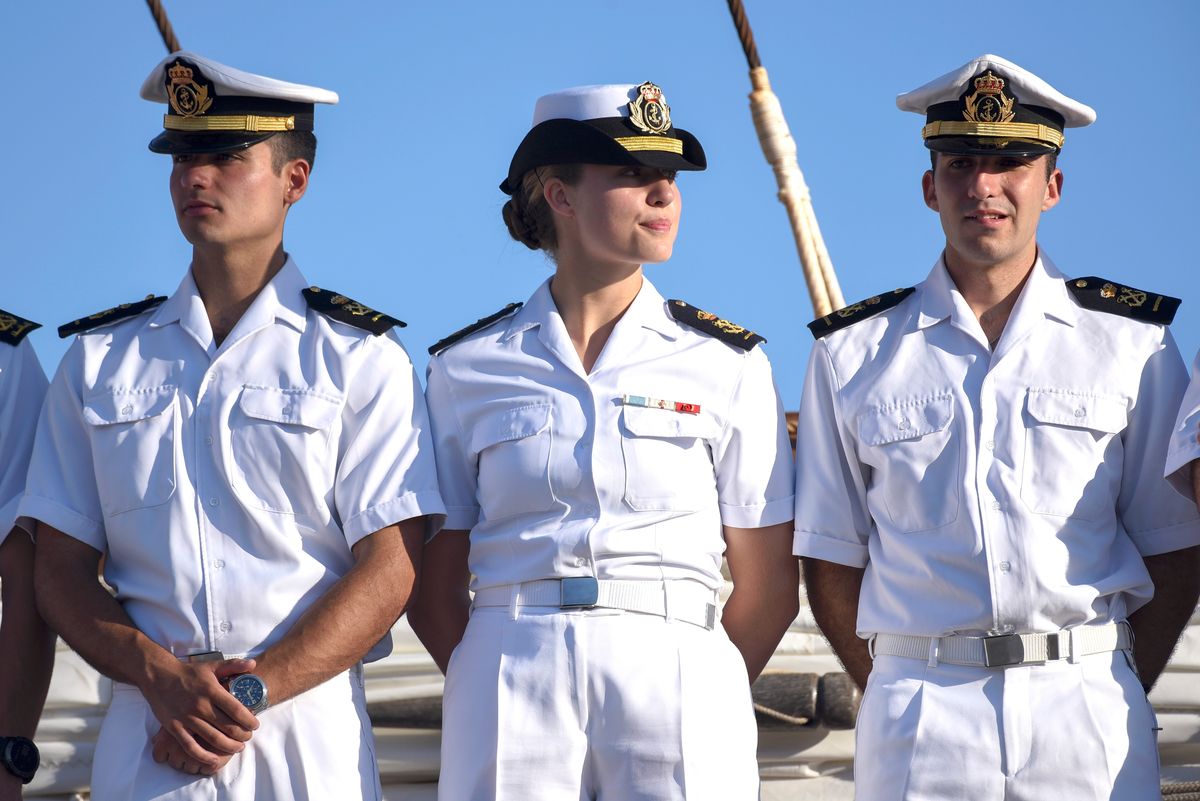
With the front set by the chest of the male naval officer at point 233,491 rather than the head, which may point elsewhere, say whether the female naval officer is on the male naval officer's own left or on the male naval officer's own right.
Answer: on the male naval officer's own left

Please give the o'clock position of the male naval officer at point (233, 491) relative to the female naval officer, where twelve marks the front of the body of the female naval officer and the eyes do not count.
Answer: The male naval officer is roughly at 3 o'clock from the female naval officer.

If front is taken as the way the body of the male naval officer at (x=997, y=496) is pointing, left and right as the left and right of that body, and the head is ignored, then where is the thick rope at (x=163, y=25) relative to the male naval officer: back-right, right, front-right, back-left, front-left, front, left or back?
back-right

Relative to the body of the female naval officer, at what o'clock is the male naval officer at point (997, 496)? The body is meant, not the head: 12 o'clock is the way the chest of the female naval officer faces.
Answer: The male naval officer is roughly at 9 o'clock from the female naval officer.

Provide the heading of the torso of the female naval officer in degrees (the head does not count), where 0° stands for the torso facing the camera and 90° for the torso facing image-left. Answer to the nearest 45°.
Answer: approximately 0°

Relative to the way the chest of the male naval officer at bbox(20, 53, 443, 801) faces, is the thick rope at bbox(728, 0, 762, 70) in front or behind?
behind

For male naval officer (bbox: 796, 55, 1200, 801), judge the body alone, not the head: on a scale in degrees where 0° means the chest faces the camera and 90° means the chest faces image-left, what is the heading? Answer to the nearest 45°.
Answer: approximately 0°

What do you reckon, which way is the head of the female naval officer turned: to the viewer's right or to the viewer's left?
to the viewer's right

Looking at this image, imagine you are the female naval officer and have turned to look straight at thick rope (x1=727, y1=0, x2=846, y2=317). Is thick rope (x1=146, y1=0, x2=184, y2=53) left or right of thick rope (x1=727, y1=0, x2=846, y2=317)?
left

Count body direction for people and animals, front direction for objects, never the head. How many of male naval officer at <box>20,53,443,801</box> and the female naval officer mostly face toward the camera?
2

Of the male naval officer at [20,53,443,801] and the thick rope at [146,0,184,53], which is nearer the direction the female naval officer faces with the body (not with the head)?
the male naval officer

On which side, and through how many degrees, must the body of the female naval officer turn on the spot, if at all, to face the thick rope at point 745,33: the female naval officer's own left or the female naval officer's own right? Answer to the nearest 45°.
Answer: approximately 180°

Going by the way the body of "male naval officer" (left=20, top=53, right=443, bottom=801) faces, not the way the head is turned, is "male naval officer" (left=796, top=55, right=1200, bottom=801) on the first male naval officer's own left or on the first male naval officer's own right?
on the first male naval officer's own left
